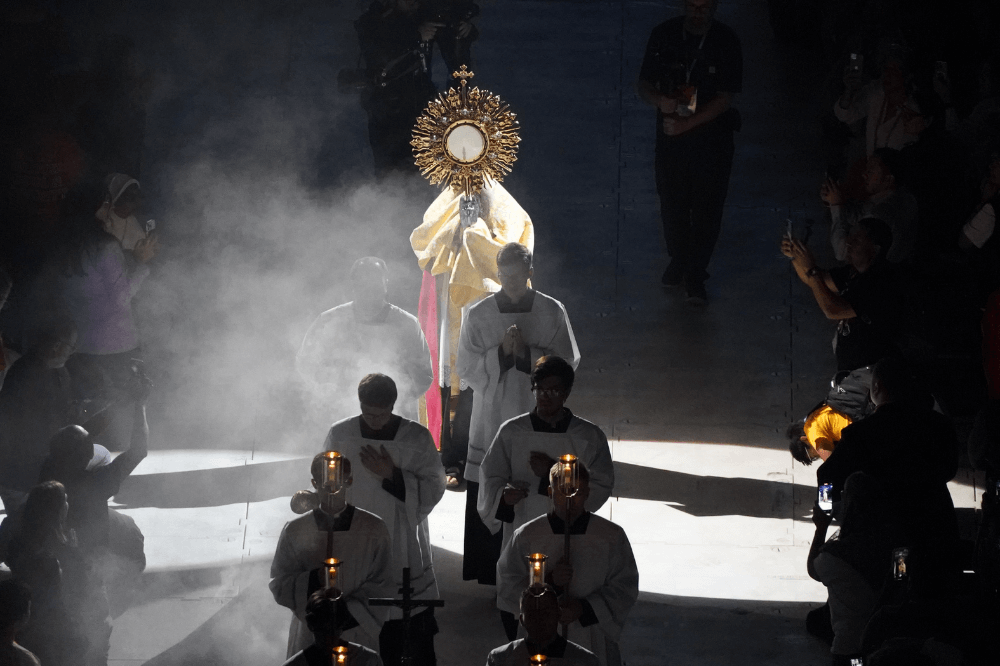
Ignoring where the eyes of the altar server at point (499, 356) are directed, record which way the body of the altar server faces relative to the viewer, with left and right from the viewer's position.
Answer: facing the viewer

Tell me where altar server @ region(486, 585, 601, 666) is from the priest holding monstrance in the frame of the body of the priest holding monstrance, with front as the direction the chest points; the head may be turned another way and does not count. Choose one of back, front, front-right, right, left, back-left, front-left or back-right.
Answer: front

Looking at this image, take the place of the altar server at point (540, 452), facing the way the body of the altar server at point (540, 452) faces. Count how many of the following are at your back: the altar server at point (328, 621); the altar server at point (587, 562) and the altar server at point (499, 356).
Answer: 1

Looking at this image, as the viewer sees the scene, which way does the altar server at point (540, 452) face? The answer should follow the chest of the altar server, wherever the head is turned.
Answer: toward the camera

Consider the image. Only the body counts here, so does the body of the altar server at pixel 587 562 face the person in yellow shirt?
no

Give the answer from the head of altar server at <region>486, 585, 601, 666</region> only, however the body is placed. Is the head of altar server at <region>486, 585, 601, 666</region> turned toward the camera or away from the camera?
toward the camera

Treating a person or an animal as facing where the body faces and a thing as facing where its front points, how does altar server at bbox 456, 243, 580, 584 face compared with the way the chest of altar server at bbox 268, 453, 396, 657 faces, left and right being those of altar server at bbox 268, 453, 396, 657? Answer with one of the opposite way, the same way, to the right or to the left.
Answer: the same way

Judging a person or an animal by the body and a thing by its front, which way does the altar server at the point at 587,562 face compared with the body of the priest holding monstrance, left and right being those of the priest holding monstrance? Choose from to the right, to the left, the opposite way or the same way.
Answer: the same way

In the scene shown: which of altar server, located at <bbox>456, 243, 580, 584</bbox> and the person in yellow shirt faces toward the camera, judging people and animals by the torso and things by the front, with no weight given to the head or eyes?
the altar server

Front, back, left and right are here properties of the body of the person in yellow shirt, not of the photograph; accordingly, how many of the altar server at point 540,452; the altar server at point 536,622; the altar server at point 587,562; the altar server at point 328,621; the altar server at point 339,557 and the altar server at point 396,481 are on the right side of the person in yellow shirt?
0

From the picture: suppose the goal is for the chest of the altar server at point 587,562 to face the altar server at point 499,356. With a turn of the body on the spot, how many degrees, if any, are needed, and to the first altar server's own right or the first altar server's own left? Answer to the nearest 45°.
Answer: approximately 180°

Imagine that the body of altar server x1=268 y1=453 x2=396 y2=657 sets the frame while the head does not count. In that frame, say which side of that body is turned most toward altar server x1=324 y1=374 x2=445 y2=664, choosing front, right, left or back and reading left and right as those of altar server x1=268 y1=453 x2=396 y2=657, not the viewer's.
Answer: back

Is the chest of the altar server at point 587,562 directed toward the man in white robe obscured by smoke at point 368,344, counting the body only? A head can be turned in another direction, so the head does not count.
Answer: no

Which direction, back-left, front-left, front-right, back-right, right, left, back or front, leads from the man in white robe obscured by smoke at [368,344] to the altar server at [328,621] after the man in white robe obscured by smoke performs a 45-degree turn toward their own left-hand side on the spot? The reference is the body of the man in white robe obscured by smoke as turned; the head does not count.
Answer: front-right

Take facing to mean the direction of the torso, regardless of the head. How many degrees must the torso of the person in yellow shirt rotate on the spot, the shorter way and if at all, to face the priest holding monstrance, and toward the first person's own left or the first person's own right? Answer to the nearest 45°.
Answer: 0° — they already face them

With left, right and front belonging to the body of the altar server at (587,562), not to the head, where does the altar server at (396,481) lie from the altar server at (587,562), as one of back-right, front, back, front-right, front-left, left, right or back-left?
back-right

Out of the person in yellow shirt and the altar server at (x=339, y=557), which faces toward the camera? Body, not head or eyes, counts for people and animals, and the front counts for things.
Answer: the altar server

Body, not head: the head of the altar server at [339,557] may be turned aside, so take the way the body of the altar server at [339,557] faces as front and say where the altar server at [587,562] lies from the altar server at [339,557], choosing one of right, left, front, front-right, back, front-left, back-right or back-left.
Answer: left

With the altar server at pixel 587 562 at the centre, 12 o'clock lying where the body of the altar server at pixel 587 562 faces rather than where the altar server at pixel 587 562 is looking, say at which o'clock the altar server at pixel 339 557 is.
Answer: the altar server at pixel 339 557 is roughly at 3 o'clock from the altar server at pixel 587 562.

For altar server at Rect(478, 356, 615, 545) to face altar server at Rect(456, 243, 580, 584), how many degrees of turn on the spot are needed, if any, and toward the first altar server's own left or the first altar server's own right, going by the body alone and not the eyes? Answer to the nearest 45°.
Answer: approximately 180°
